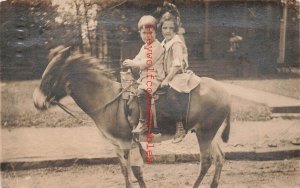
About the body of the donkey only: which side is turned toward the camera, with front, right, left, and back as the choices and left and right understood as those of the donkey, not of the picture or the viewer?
left
